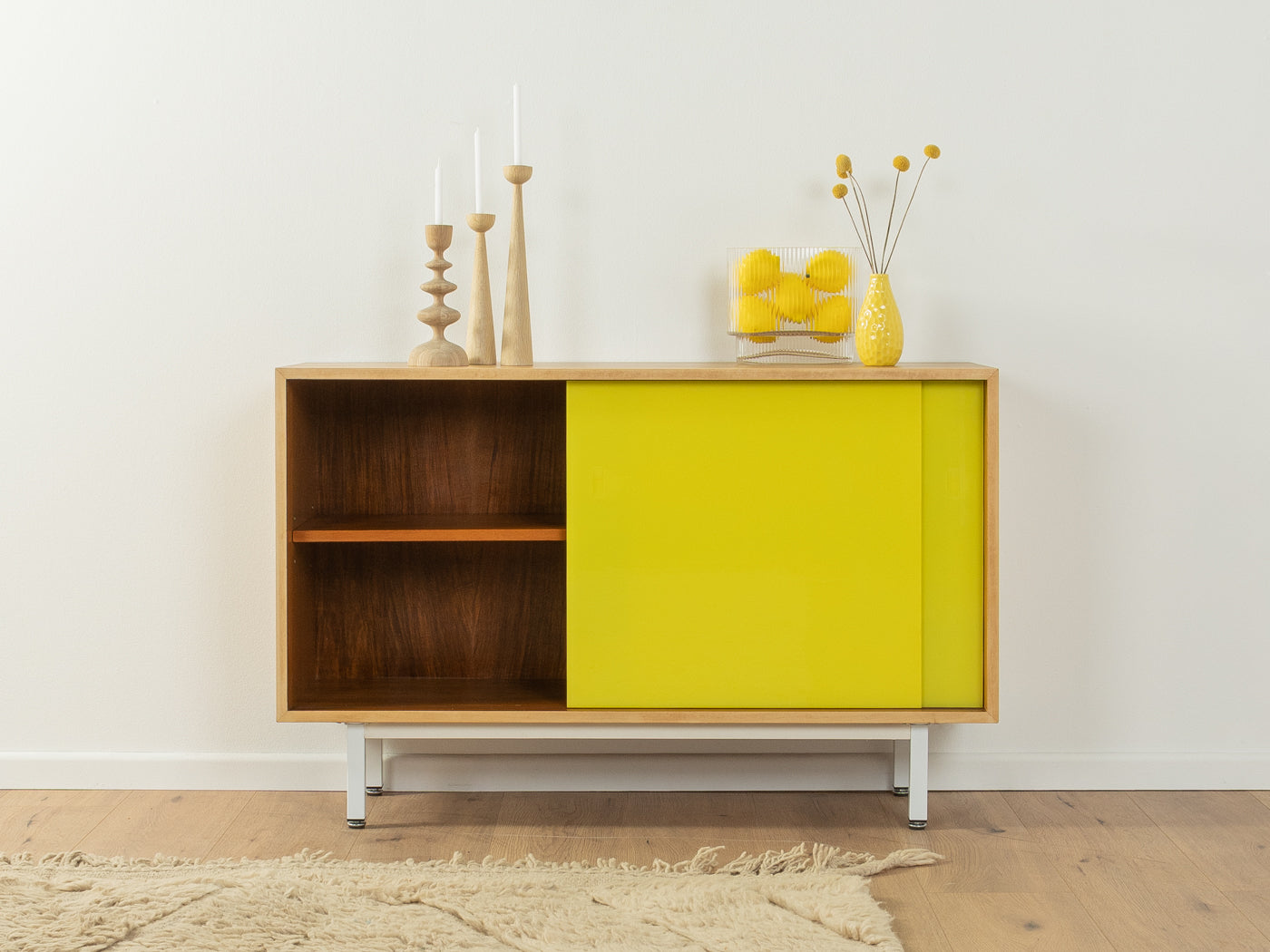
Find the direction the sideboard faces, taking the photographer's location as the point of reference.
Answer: facing the viewer

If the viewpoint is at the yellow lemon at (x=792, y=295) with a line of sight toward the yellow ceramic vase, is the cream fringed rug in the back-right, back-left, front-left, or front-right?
back-right
